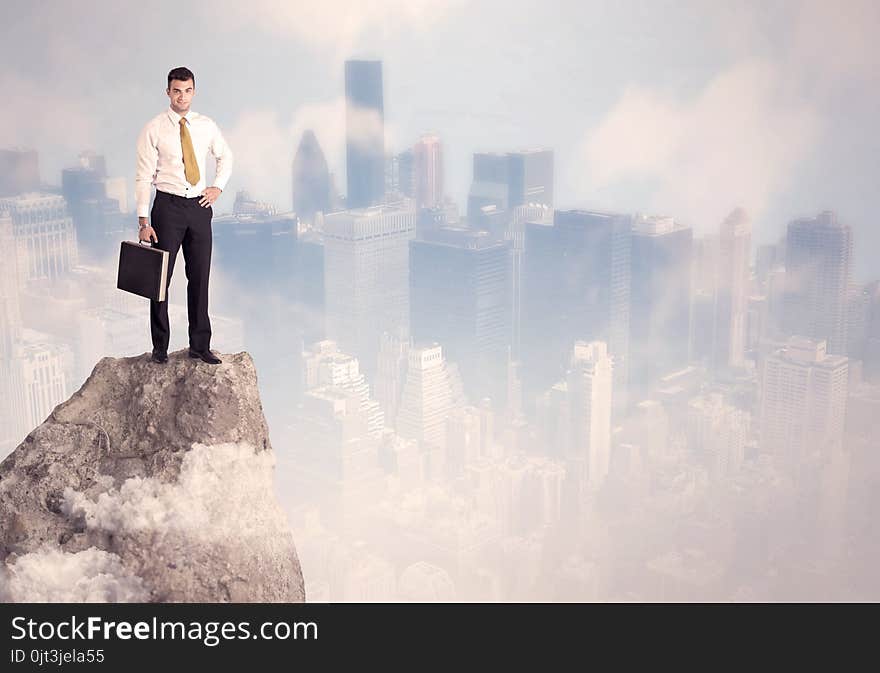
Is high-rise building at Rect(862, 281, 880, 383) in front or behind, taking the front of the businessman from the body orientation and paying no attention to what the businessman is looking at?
behind

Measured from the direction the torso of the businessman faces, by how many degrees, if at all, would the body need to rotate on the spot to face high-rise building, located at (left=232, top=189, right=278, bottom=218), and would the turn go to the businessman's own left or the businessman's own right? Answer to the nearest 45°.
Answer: approximately 180°

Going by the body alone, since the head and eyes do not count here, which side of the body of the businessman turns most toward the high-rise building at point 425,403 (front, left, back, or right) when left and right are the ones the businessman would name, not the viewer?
back

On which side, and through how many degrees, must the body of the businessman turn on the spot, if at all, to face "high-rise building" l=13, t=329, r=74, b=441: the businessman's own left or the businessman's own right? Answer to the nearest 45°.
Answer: approximately 180°

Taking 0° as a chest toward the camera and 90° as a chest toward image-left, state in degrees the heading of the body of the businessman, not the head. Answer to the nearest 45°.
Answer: approximately 0°

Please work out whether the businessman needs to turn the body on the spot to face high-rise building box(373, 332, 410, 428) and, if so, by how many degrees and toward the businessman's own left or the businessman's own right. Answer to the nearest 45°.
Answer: approximately 180°

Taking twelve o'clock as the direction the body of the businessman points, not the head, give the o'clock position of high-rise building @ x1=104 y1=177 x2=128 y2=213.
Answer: The high-rise building is roughly at 6 o'clock from the businessman.

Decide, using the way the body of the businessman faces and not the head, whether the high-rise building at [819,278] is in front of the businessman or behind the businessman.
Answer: behind

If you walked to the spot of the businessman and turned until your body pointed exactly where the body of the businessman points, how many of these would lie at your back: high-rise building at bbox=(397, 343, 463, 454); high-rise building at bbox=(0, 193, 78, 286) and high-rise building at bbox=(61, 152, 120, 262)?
3

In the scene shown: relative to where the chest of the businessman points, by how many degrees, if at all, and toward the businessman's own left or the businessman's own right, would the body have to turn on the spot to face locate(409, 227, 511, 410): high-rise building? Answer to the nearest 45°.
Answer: approximately 180°

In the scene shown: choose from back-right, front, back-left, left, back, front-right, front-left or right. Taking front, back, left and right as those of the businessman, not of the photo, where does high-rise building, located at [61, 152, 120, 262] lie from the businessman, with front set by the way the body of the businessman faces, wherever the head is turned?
back

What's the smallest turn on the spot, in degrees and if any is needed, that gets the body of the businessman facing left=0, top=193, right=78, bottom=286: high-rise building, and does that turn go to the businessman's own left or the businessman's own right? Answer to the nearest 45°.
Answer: approximately 180°
